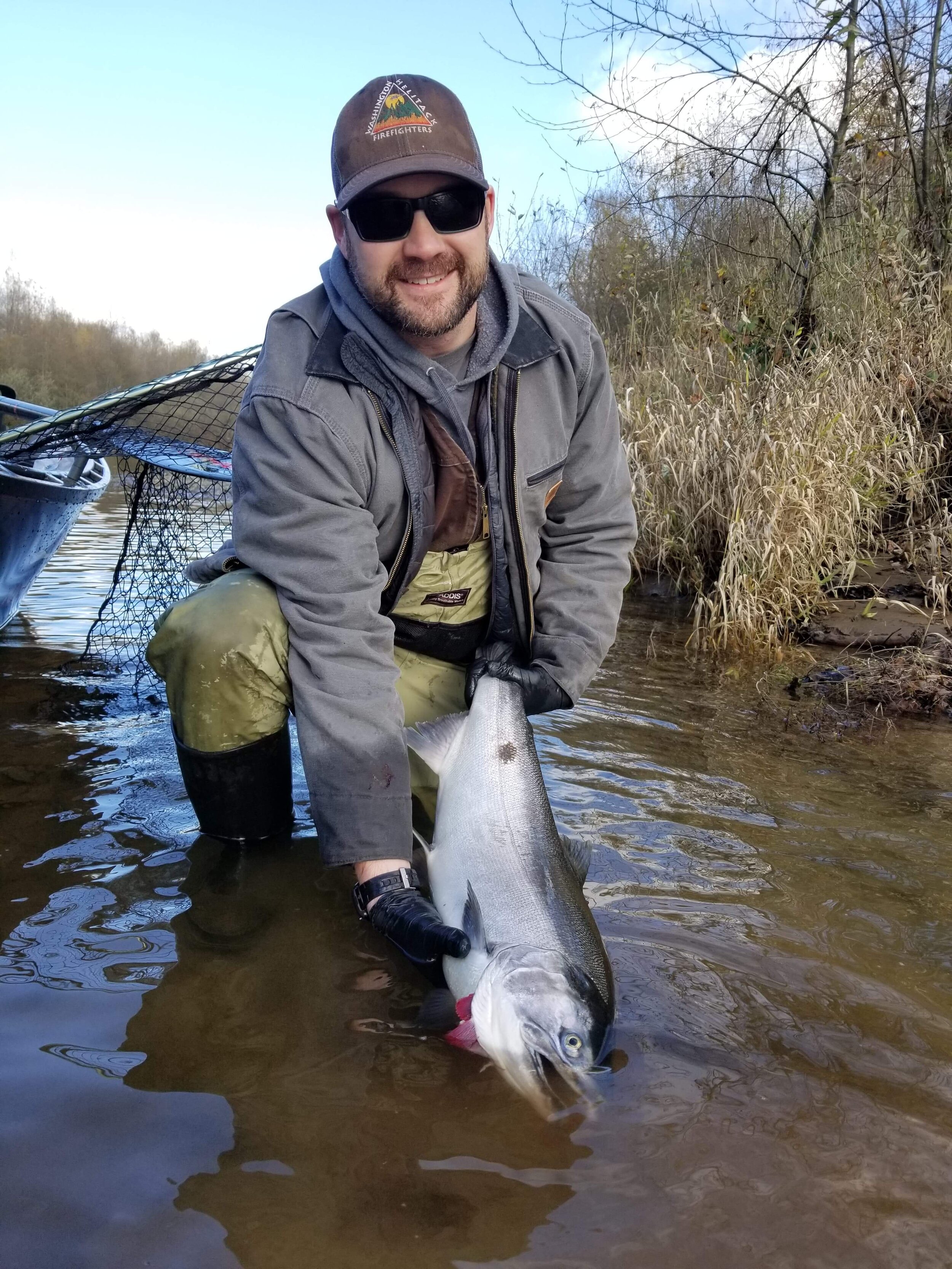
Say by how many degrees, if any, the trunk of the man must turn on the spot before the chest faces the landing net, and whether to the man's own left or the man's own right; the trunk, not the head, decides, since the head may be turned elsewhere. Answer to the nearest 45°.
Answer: approximately 135° to the man's own right

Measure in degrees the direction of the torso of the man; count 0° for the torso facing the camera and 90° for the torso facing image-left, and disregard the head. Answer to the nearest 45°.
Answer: approximately 0°
